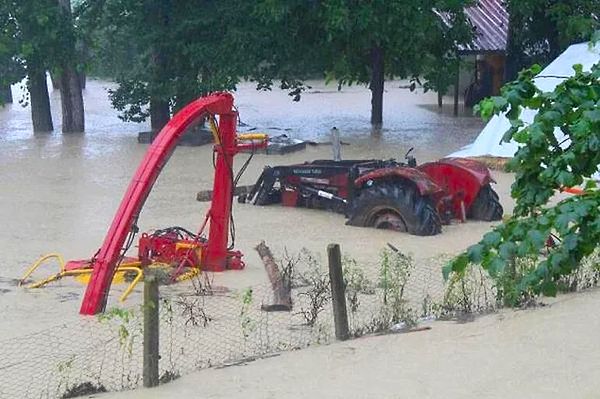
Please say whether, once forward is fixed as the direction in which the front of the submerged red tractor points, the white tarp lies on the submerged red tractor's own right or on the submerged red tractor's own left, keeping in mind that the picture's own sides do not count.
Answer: on the submerged red tractor's own right

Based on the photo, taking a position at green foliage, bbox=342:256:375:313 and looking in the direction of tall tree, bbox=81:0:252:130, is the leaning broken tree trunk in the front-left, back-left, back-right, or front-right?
front-left

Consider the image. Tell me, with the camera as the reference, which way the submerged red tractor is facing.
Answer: facing away from the viewer and to the left of the viewer

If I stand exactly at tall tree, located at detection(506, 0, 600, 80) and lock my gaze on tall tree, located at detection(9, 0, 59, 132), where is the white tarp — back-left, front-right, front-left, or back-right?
front-left

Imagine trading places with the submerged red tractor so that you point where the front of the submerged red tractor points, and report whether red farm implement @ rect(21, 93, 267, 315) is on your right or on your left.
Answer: on your left

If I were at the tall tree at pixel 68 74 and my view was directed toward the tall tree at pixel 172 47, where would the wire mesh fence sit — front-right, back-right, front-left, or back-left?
front-right

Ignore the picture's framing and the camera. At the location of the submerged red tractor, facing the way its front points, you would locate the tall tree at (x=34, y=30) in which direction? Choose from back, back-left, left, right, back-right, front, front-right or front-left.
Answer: front

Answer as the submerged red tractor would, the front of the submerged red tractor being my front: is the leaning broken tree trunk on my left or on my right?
on my left

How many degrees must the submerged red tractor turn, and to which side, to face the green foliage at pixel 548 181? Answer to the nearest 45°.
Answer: approximately 135° to its left

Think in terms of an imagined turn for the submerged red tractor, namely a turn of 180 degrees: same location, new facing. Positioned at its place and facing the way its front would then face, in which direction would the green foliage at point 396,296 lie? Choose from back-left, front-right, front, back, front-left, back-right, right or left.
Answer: front-right
